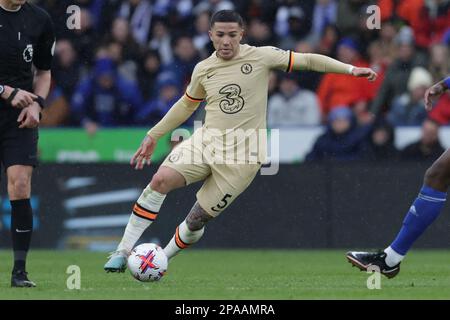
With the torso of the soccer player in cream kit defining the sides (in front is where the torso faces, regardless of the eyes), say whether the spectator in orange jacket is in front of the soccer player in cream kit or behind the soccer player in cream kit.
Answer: behind

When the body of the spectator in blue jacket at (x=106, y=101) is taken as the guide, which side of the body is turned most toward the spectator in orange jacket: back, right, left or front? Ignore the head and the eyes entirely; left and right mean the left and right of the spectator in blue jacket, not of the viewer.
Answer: left

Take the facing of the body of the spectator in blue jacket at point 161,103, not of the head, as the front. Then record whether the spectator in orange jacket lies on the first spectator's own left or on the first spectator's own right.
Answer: on the first spectator's own left

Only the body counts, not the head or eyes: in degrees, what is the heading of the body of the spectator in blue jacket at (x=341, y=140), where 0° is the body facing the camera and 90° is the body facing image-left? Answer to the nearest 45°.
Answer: approximately 0°

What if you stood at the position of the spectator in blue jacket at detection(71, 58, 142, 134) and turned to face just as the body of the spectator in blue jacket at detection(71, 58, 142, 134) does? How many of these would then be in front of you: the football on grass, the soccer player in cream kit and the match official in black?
3

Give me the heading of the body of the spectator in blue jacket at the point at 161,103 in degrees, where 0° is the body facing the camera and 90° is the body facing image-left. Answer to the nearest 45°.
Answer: approximately 0°

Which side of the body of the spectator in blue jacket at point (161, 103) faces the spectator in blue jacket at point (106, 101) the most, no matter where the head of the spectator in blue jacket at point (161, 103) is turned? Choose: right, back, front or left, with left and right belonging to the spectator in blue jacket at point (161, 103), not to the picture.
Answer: right
